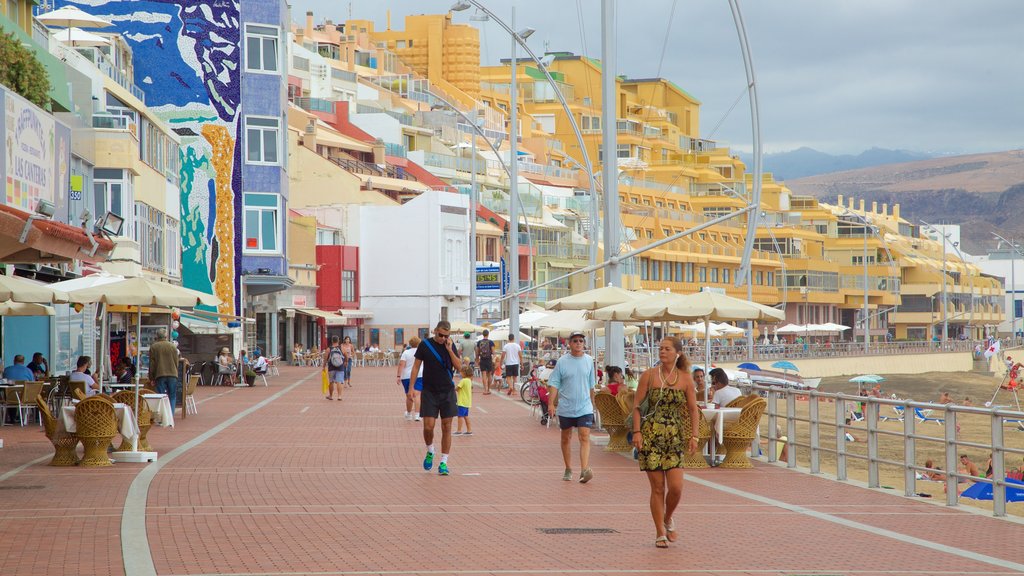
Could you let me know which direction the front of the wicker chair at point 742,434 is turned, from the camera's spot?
facing to the left of the viewer

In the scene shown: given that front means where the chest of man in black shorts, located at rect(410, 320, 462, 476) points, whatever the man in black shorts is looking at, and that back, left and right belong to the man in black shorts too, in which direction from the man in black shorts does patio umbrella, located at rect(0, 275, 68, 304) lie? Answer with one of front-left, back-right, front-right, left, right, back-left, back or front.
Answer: back-right

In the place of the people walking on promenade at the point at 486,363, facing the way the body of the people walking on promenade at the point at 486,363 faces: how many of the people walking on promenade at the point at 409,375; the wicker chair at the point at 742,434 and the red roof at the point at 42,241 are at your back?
3

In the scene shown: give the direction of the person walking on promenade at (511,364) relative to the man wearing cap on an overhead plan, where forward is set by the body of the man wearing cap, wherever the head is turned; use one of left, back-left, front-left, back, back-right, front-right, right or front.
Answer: back

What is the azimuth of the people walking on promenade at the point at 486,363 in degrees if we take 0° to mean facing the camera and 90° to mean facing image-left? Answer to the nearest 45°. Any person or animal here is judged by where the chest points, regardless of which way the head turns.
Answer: approximately 180°

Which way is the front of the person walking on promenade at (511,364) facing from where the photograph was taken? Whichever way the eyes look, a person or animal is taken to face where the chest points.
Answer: facing away from the viewer

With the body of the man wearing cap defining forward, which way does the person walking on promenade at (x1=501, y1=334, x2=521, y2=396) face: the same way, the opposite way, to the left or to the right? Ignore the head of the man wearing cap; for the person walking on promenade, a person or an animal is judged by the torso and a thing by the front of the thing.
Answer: the opposite way

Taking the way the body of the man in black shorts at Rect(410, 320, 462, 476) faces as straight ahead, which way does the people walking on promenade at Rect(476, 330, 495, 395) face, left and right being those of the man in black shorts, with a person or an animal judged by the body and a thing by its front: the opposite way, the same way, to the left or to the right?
the opposite way

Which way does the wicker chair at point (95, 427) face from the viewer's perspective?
away from the camera
